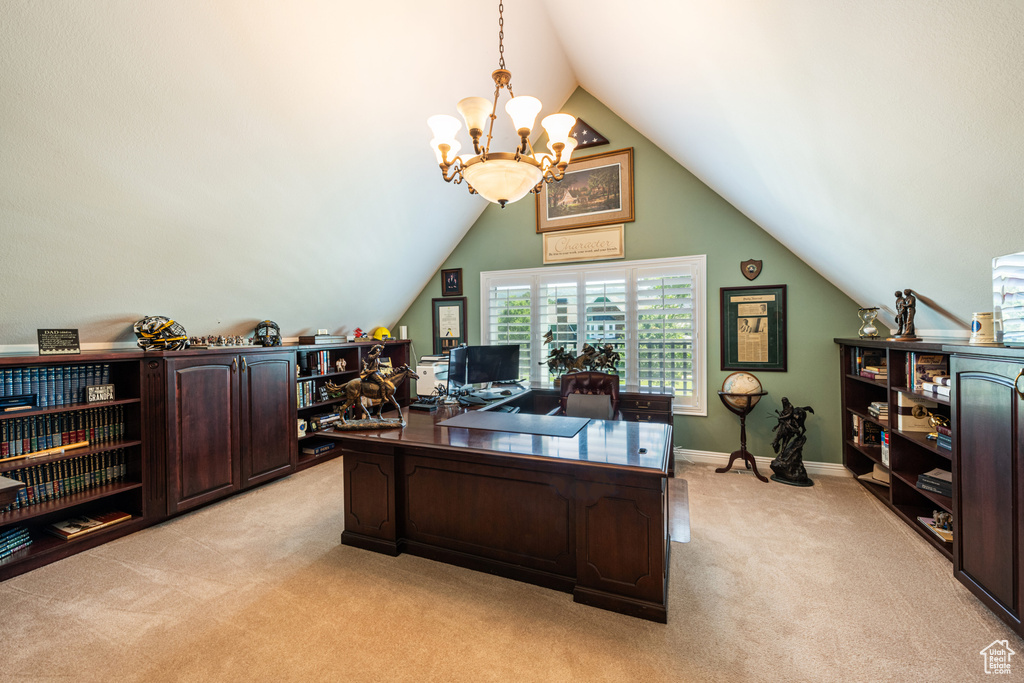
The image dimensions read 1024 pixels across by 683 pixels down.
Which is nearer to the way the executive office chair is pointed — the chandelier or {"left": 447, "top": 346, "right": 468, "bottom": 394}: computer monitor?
the chandelier

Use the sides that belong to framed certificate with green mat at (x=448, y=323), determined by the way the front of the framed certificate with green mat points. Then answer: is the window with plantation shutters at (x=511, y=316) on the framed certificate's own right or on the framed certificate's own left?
on the framed certificate's own left

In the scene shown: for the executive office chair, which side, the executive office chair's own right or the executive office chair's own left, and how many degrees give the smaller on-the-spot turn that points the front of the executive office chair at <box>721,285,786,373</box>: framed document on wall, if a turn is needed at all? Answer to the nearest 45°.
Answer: approximately 135° to the executive office chair's own left

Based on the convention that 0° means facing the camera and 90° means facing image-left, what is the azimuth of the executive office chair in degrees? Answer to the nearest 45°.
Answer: approximately 0°

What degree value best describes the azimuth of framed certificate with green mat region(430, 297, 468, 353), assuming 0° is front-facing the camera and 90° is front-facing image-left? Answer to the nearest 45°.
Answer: approximately 0°

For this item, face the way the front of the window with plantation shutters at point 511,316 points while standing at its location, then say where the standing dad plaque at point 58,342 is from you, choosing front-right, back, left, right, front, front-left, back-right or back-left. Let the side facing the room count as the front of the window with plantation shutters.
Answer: front-right

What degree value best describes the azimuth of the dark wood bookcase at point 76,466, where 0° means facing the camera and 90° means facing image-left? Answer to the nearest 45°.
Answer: approximately 315°

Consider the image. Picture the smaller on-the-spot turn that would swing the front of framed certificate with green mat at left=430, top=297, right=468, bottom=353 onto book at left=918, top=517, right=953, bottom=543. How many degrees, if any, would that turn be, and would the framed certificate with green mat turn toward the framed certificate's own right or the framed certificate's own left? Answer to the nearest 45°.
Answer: approximately 45° to the framed certificate's own left

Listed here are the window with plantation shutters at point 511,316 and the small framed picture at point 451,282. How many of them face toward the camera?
2
